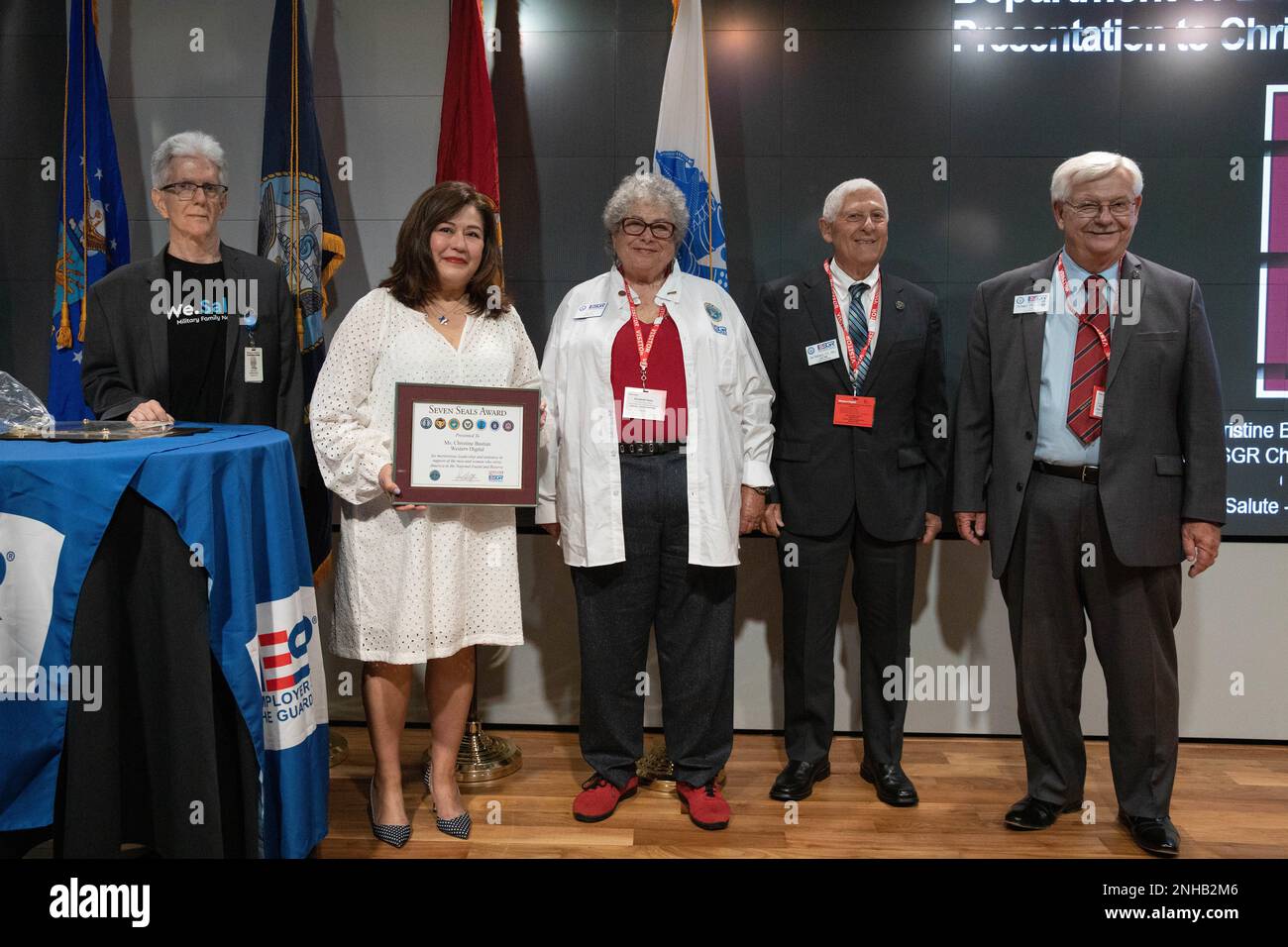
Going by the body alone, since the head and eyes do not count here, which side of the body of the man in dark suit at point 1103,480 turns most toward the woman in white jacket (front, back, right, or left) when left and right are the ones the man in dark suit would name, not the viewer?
right

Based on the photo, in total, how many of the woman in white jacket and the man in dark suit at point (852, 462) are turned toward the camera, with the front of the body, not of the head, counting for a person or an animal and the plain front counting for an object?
2

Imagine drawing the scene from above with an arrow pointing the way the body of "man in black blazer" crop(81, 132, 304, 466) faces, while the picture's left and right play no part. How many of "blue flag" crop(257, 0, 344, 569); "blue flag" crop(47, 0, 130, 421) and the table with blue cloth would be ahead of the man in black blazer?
1

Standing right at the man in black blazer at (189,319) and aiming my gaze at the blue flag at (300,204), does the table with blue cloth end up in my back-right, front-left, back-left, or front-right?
back-right
